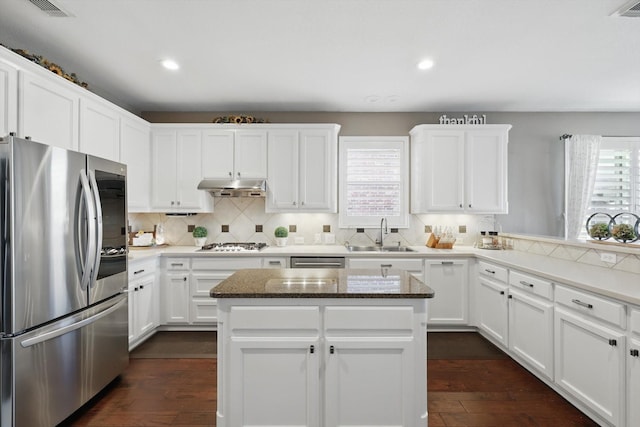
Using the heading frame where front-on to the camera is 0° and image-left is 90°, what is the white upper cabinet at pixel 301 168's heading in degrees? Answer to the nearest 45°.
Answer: approximately 0°

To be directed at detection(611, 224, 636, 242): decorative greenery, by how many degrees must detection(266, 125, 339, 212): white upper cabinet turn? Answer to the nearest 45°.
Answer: approximately 45° to its left

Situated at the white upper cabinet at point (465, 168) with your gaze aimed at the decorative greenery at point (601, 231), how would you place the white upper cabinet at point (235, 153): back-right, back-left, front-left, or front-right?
back-right

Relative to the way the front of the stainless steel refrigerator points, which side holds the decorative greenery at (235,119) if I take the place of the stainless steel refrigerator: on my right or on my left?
on my left

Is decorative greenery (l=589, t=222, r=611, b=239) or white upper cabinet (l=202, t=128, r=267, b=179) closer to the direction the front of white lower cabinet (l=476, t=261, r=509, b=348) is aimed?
the white upper cabinet

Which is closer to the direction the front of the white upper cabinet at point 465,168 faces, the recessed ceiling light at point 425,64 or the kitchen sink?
the recessed ceiling light

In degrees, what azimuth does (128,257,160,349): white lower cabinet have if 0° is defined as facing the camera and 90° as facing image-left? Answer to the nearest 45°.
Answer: approximately 315°

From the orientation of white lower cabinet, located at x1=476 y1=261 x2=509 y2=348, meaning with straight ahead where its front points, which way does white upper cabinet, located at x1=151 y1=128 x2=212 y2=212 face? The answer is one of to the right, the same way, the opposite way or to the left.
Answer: to the left

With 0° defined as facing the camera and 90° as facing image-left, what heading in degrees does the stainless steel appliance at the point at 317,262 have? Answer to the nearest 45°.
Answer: approximately 0°

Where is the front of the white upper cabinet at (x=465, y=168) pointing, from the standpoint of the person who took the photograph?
facing the viewer

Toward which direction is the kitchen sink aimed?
toward the camera

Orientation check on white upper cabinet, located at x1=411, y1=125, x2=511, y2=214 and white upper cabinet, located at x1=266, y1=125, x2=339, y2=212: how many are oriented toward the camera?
2

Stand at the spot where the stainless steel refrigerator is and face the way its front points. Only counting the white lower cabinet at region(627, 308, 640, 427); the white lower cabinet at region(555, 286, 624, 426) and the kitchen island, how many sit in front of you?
3

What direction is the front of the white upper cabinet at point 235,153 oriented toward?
toward the camera
